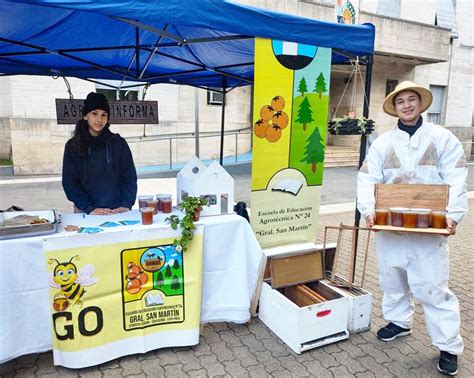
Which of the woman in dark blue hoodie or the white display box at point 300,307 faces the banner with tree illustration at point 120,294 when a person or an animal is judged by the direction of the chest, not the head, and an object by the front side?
the woman in dark blue hoodie

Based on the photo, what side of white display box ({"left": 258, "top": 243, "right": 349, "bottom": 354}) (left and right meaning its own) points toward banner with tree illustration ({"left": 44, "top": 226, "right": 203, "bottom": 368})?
right

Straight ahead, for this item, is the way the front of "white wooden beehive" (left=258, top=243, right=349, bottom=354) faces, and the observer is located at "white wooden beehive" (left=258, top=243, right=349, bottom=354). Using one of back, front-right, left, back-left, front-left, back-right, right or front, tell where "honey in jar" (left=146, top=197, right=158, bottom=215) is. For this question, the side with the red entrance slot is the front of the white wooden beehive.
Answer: back-right

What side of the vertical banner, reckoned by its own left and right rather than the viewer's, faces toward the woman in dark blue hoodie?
right

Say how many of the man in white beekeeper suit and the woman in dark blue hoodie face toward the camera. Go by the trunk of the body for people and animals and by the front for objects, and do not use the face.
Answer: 2

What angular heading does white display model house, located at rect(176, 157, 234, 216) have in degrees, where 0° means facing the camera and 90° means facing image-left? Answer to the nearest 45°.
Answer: approximately 0°
